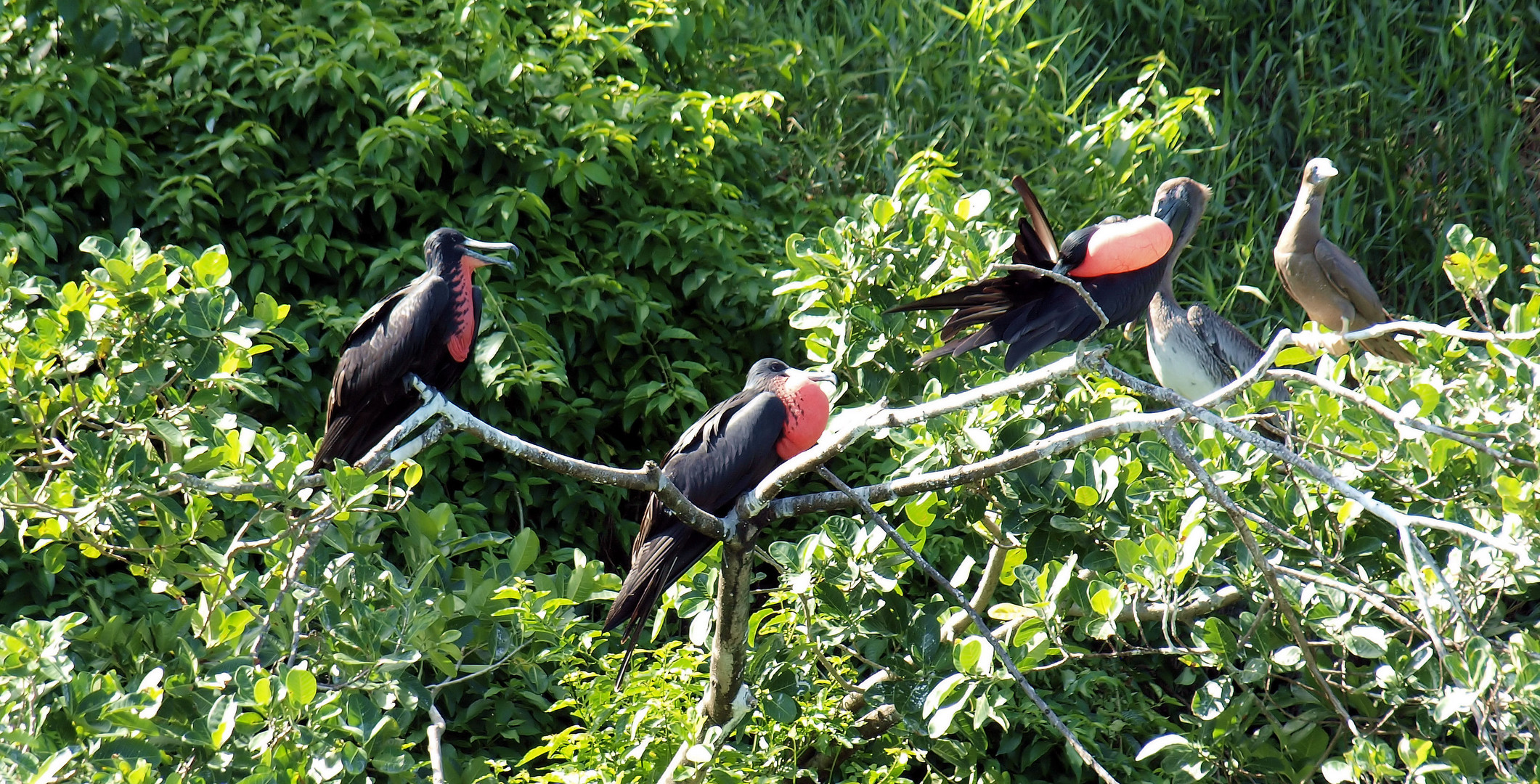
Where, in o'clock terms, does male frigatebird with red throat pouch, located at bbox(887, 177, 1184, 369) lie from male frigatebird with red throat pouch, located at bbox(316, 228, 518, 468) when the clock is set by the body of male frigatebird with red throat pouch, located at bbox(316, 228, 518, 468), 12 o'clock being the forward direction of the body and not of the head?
male frigatebird with red throat pouch, located at bbox(887, 177, 1184, 369) is roughly at 1 o'clock from male frigatebird with red throat pouch, located at bbox(316, 228, 518, 468).

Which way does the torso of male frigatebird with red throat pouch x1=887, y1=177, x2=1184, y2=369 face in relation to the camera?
to the viewer's right

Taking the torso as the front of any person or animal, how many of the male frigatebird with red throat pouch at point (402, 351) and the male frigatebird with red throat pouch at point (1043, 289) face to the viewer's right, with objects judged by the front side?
2

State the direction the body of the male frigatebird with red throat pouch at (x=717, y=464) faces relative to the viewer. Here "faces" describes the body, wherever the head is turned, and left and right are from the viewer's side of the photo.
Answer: facing to the right of the viewer

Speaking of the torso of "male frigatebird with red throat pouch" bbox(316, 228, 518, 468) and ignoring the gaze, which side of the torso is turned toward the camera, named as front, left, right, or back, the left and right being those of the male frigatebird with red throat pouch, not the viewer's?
right
